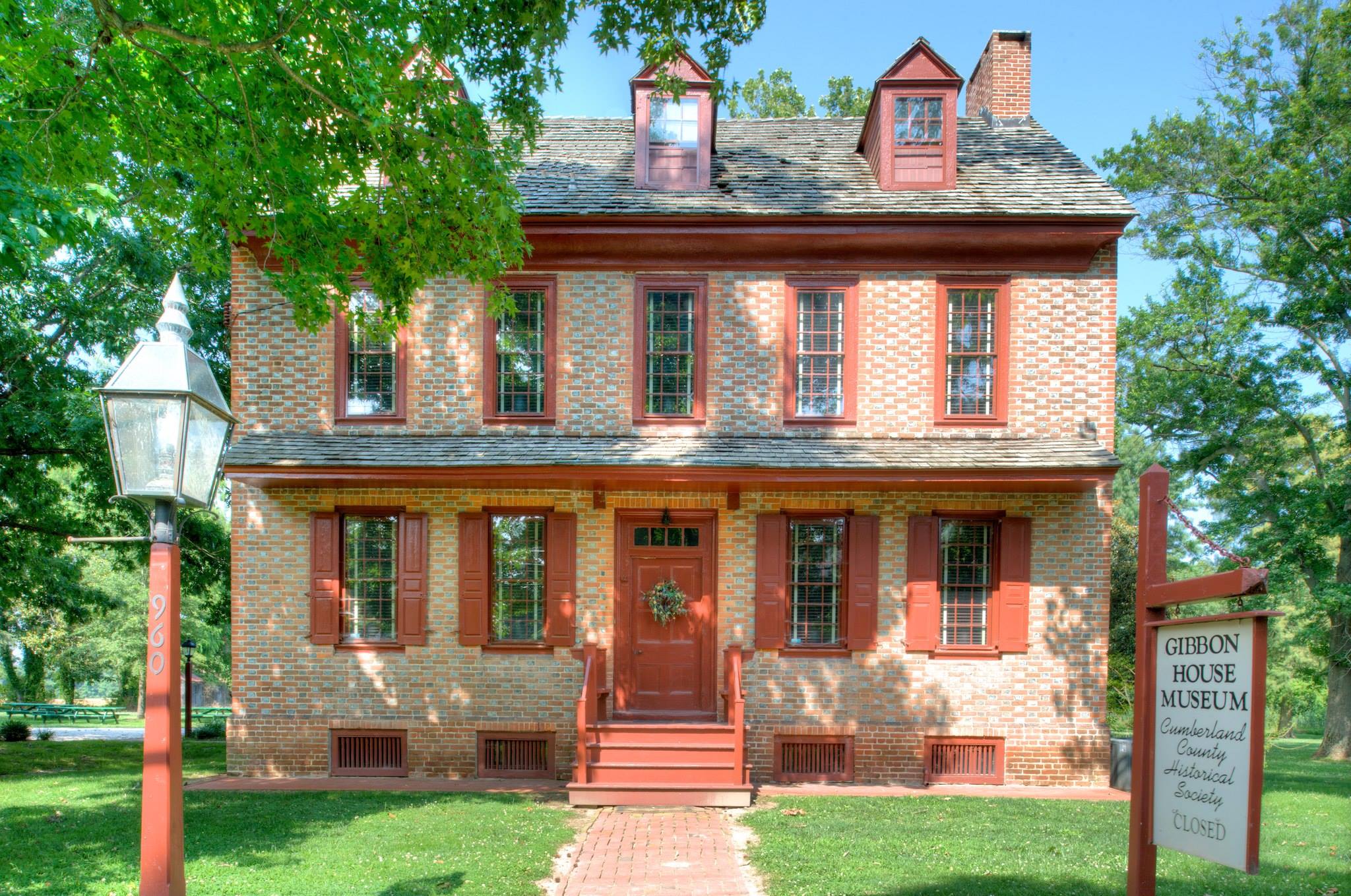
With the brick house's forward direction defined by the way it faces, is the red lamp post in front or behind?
in front

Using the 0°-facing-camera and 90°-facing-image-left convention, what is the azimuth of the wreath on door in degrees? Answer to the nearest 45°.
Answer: approximately 0°

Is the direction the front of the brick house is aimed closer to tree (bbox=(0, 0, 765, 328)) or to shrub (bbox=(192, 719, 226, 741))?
the tree

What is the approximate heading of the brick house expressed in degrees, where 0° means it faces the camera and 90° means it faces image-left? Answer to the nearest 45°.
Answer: approximately 0°

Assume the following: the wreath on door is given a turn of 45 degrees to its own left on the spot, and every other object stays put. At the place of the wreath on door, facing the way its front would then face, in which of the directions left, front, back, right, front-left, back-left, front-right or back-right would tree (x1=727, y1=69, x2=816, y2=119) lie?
back-left
